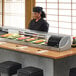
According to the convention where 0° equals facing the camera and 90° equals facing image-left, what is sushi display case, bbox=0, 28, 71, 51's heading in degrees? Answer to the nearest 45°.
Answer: approximately 45°

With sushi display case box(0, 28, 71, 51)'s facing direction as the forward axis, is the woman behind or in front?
behind

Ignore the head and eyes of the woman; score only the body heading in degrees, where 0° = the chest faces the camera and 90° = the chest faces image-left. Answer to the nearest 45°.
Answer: approximately 45°
